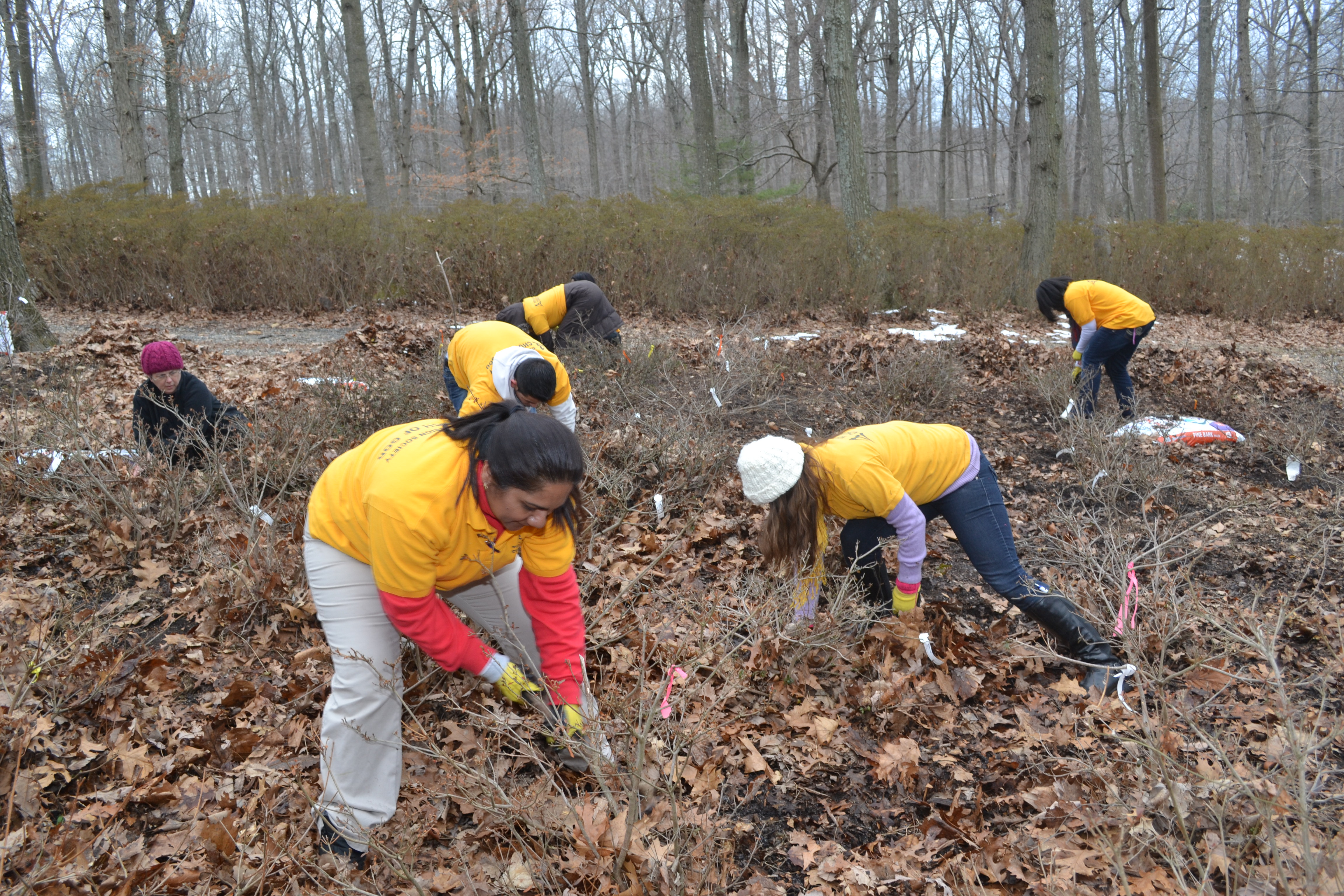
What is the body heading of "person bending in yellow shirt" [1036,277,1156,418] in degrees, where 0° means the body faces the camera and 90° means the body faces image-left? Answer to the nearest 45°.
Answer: approximately 90°

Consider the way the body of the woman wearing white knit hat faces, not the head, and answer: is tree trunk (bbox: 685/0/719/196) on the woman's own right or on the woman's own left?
on the woman's own right

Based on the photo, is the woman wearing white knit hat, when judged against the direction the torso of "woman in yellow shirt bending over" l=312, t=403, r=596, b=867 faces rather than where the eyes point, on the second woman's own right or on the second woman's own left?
on the second woman's own left

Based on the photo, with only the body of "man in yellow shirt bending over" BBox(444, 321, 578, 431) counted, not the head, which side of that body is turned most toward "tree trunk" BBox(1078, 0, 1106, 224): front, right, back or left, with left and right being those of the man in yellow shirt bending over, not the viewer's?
left

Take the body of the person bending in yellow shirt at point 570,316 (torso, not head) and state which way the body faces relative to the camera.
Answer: to the viewer's left

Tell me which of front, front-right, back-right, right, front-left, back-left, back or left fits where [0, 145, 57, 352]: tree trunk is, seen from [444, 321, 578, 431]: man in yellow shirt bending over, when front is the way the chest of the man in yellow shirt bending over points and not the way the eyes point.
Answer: back

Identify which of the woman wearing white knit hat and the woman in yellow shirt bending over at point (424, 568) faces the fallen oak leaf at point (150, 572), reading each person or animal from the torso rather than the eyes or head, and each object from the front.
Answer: the woman wearing white knit hat

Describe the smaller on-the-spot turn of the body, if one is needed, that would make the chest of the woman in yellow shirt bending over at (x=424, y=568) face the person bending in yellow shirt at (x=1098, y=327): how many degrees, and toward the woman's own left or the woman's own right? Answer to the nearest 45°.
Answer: approximately 90° to the woman's own left

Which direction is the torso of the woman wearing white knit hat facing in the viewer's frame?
to the viewer's left

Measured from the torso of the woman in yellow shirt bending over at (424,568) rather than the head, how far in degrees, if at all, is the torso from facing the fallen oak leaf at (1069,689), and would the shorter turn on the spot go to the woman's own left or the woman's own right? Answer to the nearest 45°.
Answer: approximately 45° to the woman's own left
